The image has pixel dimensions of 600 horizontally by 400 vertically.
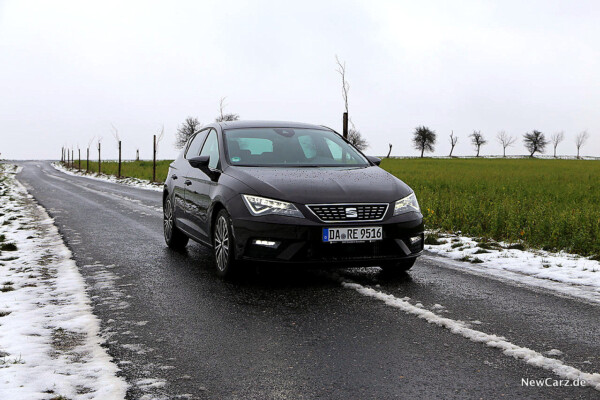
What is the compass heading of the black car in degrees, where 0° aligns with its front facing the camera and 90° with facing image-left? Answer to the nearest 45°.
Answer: approximately 315°
